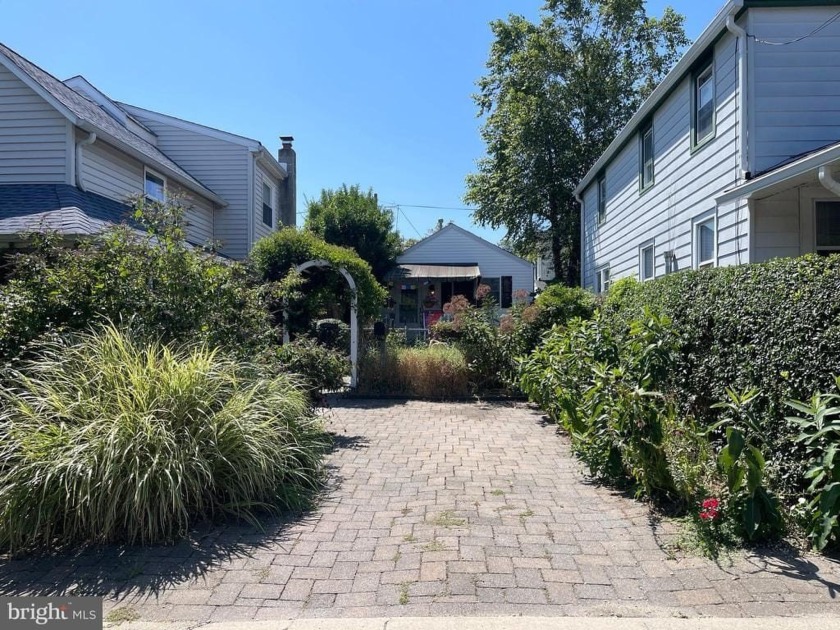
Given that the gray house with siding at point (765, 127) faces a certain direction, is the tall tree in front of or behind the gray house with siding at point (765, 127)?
behind

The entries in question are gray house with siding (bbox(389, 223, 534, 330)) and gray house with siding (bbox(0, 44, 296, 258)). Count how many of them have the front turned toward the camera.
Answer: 2

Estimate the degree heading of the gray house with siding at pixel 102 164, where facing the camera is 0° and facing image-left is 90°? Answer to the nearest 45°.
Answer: approximately 0°

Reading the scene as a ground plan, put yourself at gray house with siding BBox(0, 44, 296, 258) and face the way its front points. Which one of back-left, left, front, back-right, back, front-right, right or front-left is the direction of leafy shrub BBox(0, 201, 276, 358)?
front

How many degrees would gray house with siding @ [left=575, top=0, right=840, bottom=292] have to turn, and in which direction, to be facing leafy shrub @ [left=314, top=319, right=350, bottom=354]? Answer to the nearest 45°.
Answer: approximately 90° to its right

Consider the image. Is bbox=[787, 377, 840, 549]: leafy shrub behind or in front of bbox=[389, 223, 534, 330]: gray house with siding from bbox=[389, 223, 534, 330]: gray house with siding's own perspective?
in front

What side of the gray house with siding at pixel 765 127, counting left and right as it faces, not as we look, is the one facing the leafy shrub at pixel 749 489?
front

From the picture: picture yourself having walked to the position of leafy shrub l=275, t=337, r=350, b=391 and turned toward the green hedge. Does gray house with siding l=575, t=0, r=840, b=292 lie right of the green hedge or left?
left

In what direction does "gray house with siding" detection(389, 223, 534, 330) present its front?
toward the camera

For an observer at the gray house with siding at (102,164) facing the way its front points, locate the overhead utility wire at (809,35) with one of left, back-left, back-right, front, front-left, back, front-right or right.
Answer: front-left

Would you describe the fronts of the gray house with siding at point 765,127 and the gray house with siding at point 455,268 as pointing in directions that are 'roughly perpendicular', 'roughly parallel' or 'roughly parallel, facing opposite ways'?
roughly parallel

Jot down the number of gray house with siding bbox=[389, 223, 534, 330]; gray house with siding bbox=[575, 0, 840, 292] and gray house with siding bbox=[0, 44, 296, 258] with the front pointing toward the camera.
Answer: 3

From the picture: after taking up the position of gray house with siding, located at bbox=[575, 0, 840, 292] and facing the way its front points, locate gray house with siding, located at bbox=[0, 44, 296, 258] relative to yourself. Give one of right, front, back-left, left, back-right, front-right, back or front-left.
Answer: right

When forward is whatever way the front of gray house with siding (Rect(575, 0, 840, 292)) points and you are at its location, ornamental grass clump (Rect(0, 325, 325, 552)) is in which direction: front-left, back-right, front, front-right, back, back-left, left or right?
front-right

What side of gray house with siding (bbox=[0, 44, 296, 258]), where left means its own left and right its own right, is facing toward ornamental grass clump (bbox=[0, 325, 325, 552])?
front

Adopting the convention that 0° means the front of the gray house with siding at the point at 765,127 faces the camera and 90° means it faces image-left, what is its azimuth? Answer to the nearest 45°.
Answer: approximately 0°

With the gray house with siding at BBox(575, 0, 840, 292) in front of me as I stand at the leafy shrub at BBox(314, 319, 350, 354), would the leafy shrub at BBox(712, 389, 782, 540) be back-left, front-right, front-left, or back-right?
front-right
